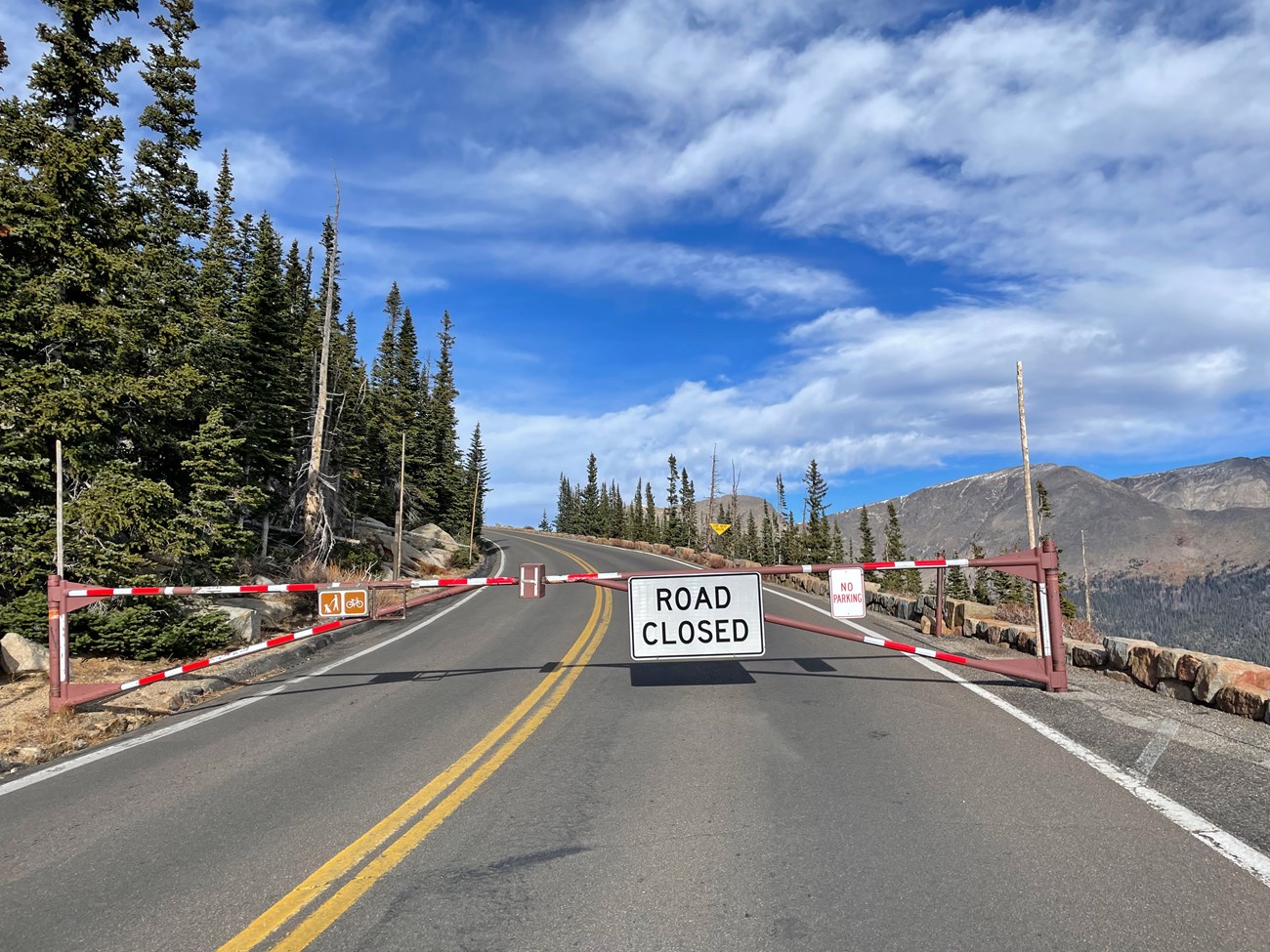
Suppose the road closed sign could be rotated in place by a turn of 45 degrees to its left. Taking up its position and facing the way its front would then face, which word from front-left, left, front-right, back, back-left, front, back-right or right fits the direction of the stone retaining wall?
front-left

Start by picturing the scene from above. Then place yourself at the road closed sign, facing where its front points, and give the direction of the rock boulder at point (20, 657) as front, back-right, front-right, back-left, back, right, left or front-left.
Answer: right

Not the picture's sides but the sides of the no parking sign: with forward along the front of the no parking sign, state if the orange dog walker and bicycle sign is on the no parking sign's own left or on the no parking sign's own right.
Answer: on the no parking sign's own right

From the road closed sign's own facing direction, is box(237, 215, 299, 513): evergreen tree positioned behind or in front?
behind

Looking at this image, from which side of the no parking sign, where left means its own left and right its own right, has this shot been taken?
front

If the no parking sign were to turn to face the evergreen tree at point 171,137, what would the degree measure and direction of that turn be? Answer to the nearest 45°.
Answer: approximately 135° to its right

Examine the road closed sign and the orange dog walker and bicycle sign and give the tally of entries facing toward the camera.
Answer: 2

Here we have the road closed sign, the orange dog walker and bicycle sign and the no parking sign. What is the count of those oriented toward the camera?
3

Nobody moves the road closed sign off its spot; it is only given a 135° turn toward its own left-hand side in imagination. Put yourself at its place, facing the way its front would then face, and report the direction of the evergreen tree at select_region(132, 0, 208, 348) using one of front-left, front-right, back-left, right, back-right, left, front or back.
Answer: left

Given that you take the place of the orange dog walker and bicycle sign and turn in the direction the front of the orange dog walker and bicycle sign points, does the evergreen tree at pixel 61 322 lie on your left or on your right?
on your right

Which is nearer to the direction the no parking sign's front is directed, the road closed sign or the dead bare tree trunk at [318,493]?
the road closed sign

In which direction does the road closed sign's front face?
toward the camera

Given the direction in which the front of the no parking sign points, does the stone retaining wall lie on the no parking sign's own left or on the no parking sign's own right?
on the no parking sign's own left

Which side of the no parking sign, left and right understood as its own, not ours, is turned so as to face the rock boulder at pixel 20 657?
right

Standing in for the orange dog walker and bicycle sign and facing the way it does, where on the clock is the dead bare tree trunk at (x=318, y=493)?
The dead bare tree trunk is roughly at 6 o'clock from the orange dog walker and bicycle sign.

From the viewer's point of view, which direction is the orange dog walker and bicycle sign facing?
toward the camera

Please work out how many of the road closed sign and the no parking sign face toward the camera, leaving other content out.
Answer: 2
